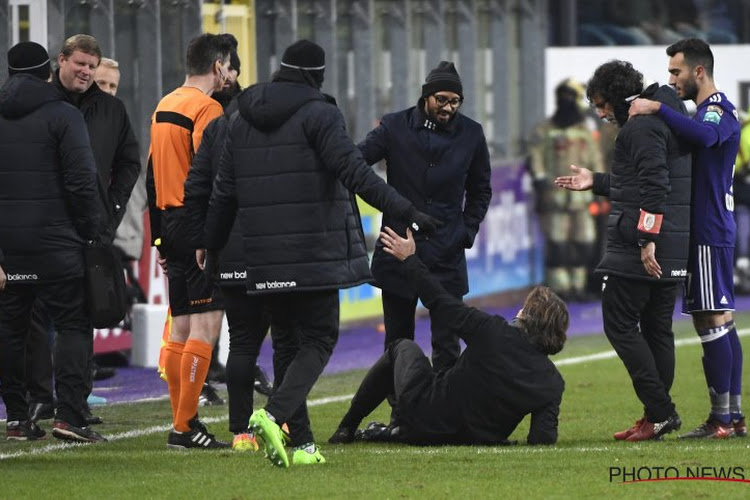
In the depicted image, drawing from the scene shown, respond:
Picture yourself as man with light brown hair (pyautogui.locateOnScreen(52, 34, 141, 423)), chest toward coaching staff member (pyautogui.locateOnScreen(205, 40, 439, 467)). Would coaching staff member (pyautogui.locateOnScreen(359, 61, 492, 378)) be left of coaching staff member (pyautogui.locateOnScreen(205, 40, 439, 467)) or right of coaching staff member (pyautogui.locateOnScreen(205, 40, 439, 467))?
left

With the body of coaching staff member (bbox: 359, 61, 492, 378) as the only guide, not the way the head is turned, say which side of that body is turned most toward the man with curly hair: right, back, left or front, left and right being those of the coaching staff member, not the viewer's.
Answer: left

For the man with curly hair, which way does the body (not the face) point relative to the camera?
to the viewer's left

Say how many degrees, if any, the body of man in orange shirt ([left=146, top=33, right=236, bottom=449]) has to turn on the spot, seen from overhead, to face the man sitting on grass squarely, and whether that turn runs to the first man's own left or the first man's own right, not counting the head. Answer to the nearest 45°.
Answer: approximately 90° to the first man's own right

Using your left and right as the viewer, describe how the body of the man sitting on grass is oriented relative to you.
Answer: facing away from the viewer and to the left of the viewer

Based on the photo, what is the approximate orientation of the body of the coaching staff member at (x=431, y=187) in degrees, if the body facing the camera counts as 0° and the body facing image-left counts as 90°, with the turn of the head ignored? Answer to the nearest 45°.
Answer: approximately 0°

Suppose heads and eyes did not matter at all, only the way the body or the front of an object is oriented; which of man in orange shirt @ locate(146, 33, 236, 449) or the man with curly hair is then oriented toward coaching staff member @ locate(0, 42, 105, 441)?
the man with curly hair

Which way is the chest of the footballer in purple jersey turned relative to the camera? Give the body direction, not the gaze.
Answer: to the viewer's left
